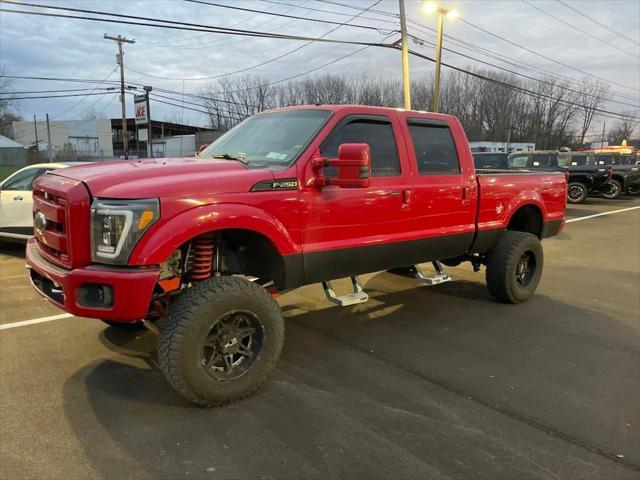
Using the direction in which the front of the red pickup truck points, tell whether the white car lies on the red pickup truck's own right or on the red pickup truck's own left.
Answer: on the red pickup truck's own right

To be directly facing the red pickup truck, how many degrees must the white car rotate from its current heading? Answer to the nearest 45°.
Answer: approximately 90° to its left

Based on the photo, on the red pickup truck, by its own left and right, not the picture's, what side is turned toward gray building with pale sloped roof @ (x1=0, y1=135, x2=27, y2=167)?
right

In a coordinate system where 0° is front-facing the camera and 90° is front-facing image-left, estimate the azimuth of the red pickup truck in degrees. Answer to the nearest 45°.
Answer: approximately 45°

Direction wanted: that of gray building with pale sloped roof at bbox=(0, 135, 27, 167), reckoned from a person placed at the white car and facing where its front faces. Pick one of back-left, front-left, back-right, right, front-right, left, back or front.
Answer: right

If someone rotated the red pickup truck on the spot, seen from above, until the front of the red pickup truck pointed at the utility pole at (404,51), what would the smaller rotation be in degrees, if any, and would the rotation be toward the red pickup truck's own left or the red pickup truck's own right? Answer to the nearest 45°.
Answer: approximately 135° to the red pickup truck's own right

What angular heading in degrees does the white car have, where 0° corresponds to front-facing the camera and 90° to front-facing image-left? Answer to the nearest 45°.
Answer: approximately 90°
